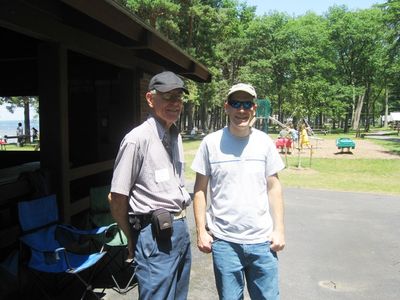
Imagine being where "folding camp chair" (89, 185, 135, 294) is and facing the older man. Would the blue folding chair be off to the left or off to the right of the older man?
right

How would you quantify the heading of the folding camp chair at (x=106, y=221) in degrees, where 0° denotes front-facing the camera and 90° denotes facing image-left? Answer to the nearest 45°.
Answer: approximately 315°

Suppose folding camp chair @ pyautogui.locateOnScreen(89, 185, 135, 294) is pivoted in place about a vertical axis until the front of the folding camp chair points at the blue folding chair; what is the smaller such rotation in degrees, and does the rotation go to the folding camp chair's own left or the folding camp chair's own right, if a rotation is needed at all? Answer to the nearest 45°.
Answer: approximately 90° to the folding camp chair's own right

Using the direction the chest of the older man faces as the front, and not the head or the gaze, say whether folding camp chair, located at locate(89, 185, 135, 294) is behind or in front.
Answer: behind
